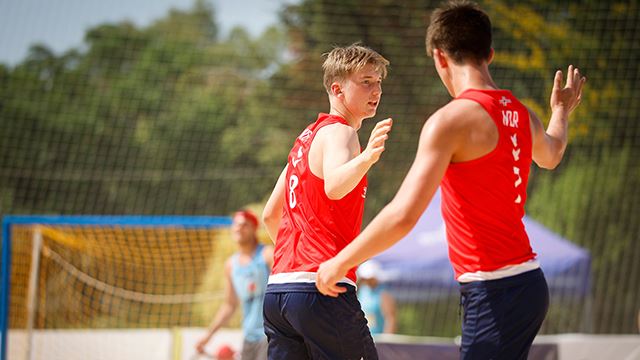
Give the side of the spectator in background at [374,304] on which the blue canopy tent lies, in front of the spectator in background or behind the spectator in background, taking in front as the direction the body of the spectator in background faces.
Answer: behind

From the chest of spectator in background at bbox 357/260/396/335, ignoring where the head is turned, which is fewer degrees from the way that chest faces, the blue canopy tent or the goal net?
the goal net

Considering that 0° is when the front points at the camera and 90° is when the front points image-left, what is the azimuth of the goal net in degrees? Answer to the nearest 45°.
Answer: approximately 0°

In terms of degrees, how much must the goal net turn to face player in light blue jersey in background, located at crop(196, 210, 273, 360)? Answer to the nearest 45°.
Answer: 0° — it already faces them

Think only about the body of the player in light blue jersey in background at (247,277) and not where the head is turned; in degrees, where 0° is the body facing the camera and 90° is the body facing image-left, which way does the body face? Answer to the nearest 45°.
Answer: approximately 45°

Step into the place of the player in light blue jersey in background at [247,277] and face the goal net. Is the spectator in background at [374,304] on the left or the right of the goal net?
right

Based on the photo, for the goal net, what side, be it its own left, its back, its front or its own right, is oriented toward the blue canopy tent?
left

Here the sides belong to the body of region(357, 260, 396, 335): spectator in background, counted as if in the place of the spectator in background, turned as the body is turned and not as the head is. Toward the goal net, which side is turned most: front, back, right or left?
right
